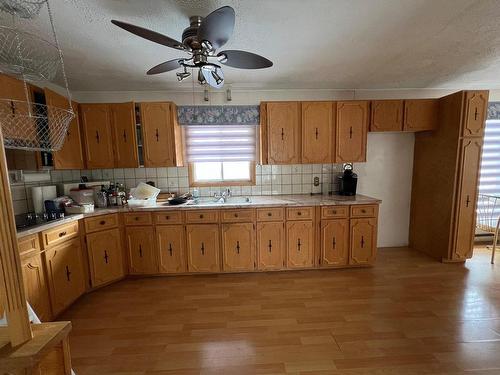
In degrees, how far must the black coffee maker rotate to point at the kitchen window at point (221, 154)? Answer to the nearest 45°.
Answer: approximately 90° to its right

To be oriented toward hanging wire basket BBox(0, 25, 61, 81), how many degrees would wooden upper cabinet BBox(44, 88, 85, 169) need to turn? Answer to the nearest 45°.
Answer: approximately 45° to its right

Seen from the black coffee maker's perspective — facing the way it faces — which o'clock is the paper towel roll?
The paper towel roll is roughly at 2 o'clock from the black coffee maker.

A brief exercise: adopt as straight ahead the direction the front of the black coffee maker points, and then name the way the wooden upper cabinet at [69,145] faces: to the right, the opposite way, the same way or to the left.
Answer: to the left

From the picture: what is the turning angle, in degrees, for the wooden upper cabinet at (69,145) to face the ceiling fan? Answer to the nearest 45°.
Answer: approximately 45° to its right

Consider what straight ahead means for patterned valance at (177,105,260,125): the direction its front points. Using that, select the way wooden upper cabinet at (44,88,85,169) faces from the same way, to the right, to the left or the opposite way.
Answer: to the left

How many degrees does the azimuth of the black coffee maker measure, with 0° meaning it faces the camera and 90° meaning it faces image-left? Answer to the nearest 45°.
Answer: approximately 0°

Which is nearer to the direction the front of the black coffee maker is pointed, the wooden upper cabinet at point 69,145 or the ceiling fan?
the ceiling fan

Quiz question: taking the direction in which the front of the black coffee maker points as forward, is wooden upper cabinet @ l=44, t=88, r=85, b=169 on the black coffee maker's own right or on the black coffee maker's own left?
on the black coffee maker's own right

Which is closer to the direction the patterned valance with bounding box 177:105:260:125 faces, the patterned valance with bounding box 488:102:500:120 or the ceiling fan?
the ceiling fan

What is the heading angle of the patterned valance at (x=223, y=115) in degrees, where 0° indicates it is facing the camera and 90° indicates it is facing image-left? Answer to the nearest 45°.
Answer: approximately 0°
